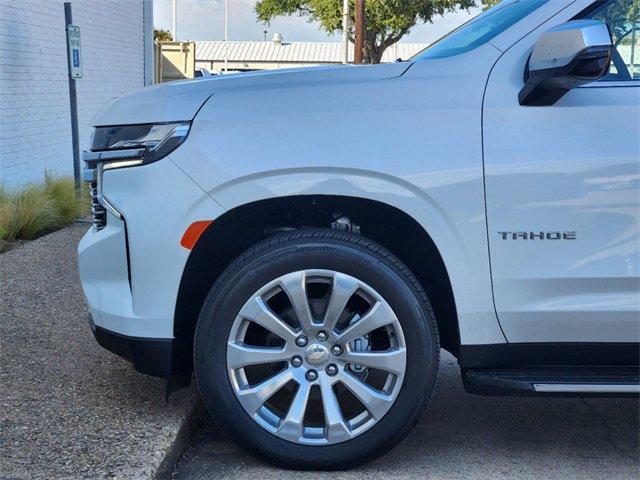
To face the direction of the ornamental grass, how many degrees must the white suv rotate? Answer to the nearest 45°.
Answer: approximately 45° to its right

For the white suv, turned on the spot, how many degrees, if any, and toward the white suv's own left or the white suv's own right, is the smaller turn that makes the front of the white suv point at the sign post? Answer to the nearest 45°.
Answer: approximately 45° to the white suv's own right

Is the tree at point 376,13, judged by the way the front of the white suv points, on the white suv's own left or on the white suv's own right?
on the white suv's own right

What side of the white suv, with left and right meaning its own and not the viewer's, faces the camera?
left
